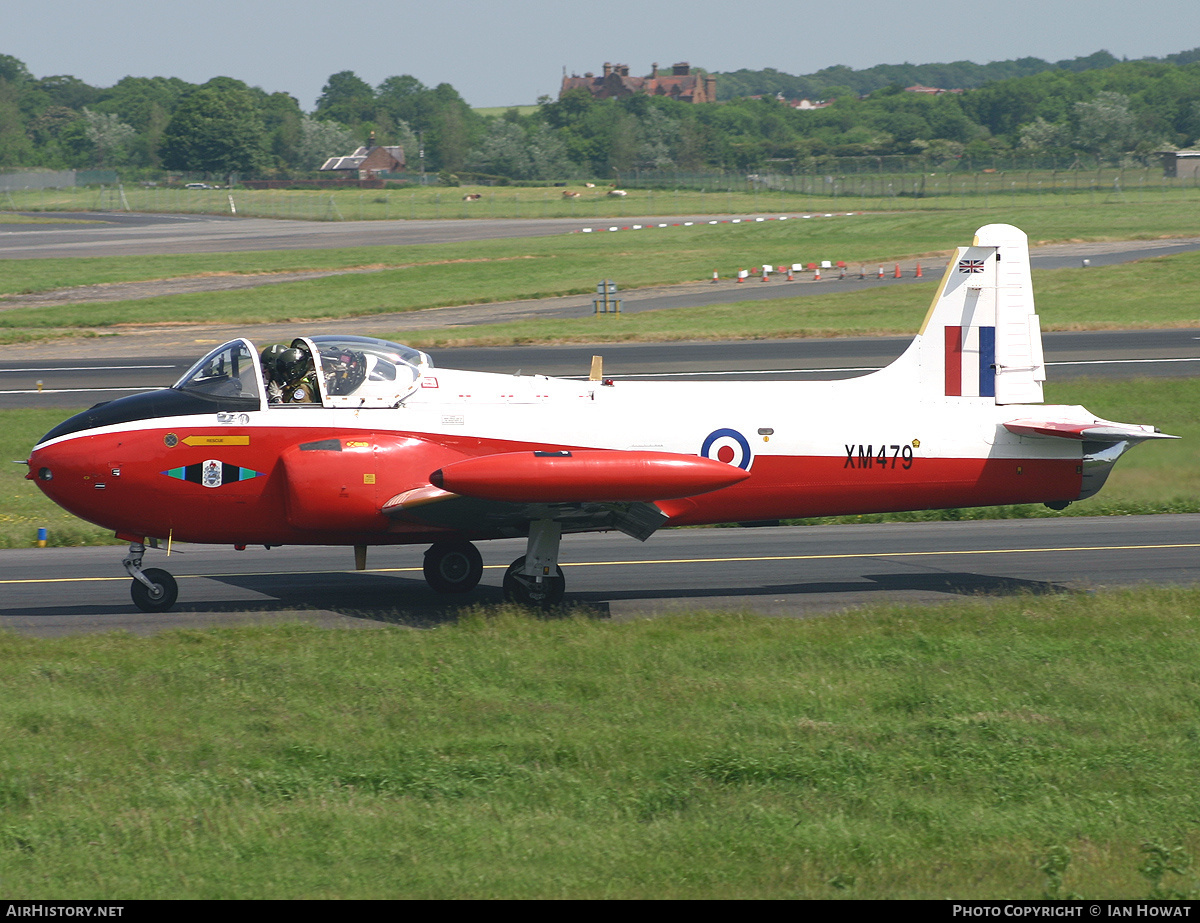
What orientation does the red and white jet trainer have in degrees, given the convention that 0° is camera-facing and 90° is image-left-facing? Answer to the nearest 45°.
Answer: approximately 90°

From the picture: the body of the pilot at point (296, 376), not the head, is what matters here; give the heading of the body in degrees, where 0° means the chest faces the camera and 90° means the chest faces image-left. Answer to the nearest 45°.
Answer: approximately 90°
